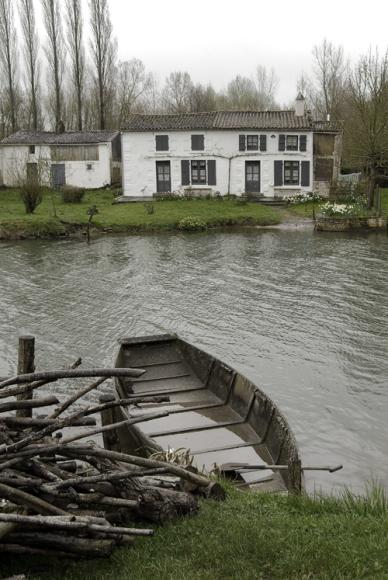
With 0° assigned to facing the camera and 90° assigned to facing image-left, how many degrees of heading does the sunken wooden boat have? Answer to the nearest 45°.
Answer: approximately 315°

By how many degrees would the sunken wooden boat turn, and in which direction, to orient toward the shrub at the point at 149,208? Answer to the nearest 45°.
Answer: approximately 135° to its left

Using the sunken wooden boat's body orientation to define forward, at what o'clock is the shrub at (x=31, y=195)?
The shrub is roughly at 7 o'clock from the sunken wooden boat.

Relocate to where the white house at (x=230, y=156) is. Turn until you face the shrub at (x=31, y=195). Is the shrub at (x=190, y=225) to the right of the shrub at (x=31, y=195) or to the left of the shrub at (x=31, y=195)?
left

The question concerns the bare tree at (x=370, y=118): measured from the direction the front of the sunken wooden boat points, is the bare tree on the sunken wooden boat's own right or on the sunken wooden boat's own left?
on the sunken wooden boat's own left

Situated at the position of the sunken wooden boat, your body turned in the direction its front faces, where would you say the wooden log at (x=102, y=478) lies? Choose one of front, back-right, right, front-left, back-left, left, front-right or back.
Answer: front-right

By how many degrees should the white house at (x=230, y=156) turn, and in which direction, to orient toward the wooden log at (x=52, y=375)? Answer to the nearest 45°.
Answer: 0° — it already faces it

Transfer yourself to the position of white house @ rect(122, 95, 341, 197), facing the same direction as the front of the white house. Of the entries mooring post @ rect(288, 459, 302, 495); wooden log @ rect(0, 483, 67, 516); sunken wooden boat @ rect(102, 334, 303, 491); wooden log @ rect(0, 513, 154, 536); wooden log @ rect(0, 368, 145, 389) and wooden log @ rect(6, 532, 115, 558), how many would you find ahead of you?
6

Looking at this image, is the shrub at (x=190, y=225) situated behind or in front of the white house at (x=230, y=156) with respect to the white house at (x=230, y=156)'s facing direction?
in front

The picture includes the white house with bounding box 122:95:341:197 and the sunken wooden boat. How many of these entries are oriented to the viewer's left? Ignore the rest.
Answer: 0

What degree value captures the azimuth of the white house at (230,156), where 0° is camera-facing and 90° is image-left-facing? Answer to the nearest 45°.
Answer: approximately 0°

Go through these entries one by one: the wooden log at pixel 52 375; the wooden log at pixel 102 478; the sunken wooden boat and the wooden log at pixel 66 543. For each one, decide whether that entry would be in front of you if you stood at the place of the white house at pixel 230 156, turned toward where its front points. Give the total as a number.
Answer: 4

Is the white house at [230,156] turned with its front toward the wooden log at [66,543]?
yes

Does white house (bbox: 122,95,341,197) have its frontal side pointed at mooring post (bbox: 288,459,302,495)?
yes

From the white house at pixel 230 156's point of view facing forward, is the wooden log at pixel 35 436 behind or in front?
in front

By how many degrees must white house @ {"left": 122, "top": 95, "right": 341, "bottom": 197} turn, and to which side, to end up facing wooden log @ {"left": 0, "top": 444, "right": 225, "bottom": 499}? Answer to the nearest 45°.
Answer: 0° — it already faces it

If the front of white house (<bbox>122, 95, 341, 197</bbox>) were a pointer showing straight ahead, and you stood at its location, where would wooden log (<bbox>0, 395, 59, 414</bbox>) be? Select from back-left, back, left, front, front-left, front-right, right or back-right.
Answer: front
